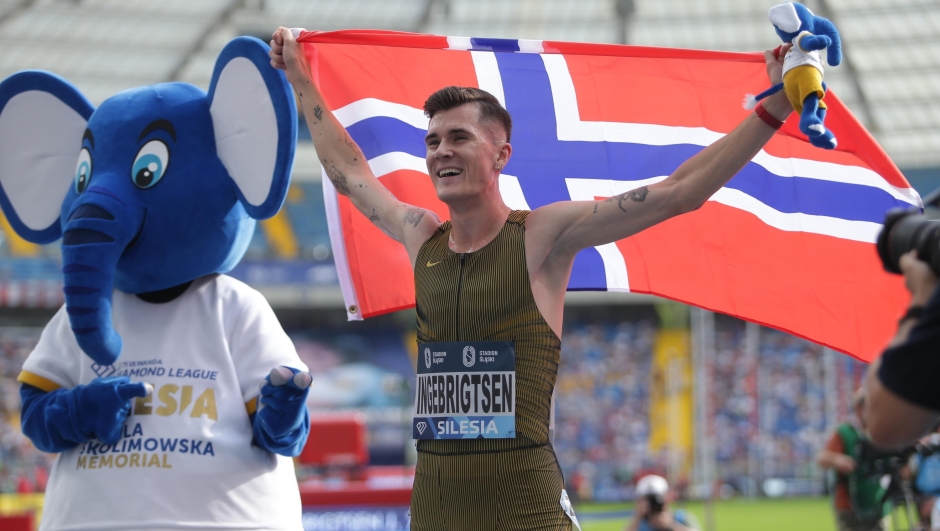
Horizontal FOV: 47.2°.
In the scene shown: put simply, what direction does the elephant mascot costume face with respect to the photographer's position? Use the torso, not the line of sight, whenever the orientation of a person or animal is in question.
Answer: facing the viewer and to the left of the viewer

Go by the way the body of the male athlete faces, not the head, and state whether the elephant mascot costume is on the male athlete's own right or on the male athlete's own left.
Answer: on the male athlete's own right

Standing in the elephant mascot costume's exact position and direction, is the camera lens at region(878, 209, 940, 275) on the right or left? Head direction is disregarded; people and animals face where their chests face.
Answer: on its left

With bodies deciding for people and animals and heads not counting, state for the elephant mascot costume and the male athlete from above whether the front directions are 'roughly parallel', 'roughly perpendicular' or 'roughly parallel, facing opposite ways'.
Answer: roughly parallel

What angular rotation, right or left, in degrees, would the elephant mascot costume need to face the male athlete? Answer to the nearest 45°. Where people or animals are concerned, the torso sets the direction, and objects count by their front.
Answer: approximately 90° to its left

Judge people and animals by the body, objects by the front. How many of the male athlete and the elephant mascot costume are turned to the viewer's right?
0

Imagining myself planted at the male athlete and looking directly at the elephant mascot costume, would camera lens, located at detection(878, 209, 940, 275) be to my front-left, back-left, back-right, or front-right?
back-left
